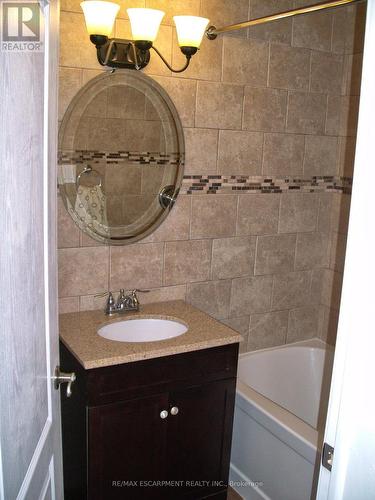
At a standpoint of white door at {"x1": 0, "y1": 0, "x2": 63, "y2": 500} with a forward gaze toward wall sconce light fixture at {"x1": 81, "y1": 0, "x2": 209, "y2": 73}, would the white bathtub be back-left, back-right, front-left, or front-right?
front-right

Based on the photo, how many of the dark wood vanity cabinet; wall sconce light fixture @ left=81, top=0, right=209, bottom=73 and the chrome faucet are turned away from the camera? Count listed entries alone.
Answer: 0

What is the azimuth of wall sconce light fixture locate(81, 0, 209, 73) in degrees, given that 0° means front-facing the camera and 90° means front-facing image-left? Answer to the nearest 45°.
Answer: approximately 315°

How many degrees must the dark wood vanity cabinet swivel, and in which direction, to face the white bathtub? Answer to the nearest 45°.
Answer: approximately 90° to its left

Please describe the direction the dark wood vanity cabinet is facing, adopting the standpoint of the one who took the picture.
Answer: facing the viewer and to the right of the viewer

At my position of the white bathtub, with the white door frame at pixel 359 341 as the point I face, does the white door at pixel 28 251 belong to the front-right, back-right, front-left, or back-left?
front-right

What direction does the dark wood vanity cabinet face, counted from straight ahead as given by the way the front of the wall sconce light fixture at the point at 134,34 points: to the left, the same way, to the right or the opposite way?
the same way

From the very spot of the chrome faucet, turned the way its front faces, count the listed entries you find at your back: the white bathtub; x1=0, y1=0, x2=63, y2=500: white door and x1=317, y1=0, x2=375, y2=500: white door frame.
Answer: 0

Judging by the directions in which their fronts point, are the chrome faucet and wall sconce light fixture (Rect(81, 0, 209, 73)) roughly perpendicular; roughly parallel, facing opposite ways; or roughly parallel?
roughly parallel

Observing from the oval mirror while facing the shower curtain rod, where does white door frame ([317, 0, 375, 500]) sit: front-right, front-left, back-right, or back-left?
front-right

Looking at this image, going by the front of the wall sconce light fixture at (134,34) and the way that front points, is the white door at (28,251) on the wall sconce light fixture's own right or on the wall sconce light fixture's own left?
on the wall sconce light fixture's own right

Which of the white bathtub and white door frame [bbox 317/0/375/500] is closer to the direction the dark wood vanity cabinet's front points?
the white door frame

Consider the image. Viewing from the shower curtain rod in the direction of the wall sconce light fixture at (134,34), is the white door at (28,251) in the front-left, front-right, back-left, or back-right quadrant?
front-left

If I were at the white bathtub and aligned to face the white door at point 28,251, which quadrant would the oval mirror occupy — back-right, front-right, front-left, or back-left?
front-right
